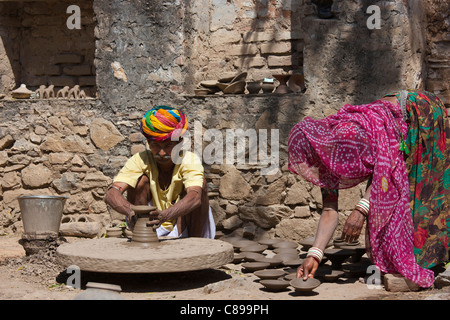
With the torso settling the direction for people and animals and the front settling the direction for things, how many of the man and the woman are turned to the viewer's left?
1

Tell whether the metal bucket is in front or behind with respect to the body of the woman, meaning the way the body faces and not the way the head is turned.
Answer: in front

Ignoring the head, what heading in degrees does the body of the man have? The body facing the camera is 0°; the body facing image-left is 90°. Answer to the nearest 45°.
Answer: approximately 0°

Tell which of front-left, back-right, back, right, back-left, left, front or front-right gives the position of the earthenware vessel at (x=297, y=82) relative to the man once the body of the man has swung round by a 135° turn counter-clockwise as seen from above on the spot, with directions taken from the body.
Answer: front

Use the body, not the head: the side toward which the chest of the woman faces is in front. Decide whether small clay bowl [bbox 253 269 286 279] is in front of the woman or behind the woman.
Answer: in front

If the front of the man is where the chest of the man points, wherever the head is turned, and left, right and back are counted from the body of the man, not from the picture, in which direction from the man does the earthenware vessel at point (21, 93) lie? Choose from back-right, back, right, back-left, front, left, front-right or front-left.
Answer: back-right

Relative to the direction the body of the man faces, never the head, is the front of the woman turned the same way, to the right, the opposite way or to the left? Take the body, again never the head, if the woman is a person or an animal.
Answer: to the right

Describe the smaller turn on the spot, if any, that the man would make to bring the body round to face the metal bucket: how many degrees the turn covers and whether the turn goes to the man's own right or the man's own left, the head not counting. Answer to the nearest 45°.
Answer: approximately 135° to the man's own right

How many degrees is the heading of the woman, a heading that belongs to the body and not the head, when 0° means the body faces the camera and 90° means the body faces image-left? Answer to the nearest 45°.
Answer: approximately 90°
